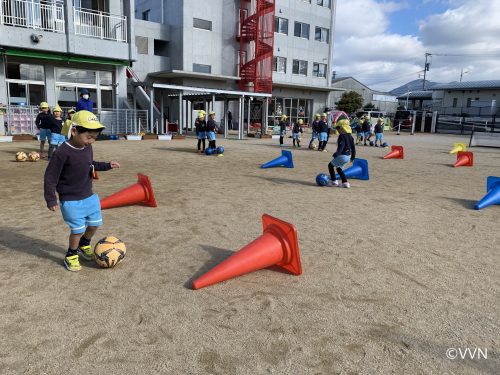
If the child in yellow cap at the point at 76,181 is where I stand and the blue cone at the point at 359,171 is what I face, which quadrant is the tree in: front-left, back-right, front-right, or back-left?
front-left

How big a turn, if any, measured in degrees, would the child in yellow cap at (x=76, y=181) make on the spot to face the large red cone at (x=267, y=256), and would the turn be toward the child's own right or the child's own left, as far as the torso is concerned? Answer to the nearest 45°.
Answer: approximately 45° to the child's own left

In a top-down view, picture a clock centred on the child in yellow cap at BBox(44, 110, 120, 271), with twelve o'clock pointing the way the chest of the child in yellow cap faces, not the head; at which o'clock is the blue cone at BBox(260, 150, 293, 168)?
The blue cone is roughly at 9 o'clock from the child in yellow cap.

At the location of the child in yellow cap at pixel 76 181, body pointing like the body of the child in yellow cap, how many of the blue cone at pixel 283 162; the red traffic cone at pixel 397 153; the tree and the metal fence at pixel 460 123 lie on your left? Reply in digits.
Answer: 4

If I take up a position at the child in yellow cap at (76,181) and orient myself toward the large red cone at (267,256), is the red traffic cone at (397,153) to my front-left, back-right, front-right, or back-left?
front-left

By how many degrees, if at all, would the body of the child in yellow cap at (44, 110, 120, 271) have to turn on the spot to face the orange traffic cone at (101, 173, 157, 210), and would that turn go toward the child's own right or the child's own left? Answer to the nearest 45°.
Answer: approximately 135° to the child's own left

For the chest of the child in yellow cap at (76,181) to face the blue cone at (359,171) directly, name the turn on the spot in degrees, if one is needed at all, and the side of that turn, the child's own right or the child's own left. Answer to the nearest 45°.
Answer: approximately 90° to the child's own left

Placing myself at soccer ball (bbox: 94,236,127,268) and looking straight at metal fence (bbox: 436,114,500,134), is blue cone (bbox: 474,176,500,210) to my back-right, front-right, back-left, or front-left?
front-right

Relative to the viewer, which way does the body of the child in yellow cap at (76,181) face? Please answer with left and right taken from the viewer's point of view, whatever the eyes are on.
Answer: facing the viewer and to the right of the viewer

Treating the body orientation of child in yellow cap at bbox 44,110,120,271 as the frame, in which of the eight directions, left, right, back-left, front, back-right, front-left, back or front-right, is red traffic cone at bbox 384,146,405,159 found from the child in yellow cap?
left

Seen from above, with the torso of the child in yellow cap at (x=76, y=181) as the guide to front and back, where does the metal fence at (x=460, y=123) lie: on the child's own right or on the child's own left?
on the child's own left

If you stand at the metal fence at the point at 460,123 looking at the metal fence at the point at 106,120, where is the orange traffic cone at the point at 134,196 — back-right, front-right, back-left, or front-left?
front-left

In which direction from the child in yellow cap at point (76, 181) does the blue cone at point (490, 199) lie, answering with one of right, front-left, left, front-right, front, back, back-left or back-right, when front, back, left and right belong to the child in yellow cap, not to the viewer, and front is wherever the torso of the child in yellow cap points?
front-left

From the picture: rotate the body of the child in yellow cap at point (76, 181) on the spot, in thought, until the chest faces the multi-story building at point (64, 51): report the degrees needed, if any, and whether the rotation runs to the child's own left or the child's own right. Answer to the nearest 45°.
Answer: approximately 135° to the child's own left
